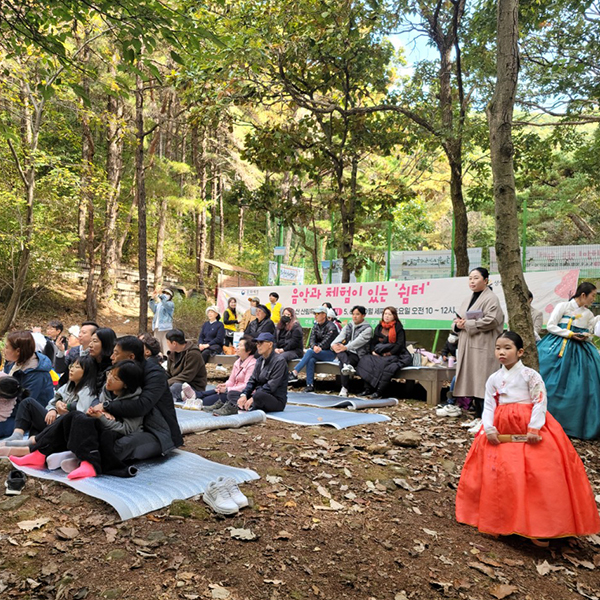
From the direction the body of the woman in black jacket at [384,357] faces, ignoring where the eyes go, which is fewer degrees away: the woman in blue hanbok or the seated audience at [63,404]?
the seated audience

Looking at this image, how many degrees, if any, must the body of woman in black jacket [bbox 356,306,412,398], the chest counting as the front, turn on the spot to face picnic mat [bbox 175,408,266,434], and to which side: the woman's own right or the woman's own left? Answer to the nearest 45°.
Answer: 0° — they already face it

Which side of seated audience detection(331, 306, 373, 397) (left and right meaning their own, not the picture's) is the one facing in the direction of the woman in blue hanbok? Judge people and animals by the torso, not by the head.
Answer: left

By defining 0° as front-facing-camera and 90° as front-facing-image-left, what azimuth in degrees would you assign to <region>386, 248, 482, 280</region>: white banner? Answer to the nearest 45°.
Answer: approximately 0°

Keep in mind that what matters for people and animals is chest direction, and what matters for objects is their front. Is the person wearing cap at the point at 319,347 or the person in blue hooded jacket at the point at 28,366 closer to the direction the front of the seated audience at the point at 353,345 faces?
the person in blue hooded jacket
